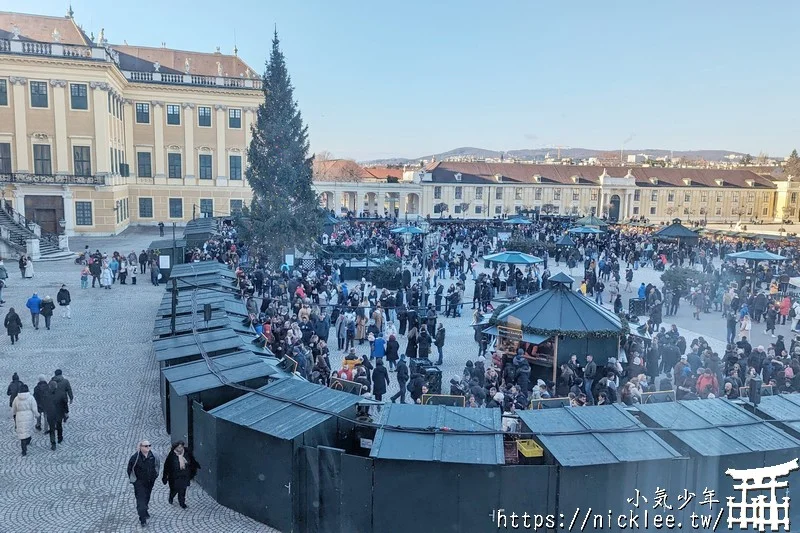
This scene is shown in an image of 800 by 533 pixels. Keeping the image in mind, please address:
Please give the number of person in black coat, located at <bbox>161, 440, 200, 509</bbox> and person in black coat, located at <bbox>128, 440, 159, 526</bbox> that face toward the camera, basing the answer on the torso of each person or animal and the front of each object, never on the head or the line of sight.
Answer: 2

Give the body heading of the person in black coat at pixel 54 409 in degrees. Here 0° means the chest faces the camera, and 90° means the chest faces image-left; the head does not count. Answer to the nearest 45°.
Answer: approximately 180°

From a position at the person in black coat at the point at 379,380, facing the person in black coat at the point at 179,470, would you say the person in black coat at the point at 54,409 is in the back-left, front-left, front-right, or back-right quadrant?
front-right

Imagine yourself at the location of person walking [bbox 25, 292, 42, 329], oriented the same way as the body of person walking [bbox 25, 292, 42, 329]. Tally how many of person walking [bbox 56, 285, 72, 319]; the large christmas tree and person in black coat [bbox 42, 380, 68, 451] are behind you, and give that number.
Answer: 1

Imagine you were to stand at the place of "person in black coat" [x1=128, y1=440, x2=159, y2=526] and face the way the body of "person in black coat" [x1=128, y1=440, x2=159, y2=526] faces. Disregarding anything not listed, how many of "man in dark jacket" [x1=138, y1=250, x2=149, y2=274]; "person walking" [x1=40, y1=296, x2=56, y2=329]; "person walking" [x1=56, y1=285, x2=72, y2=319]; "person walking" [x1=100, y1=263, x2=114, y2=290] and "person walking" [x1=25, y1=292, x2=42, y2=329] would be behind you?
5

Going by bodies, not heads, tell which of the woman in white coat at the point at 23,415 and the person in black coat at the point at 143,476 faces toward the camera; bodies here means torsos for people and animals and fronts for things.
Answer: the person in black coat

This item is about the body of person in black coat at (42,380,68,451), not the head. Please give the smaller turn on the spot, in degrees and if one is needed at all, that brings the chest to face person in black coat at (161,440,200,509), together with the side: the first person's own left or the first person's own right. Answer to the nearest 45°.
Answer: approximately 135° to the first person's own right

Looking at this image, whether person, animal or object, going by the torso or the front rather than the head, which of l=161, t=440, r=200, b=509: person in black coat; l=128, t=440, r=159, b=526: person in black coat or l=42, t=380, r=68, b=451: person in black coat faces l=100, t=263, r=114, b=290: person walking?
l=42, t=380, r=68, b=451: person in black coat
